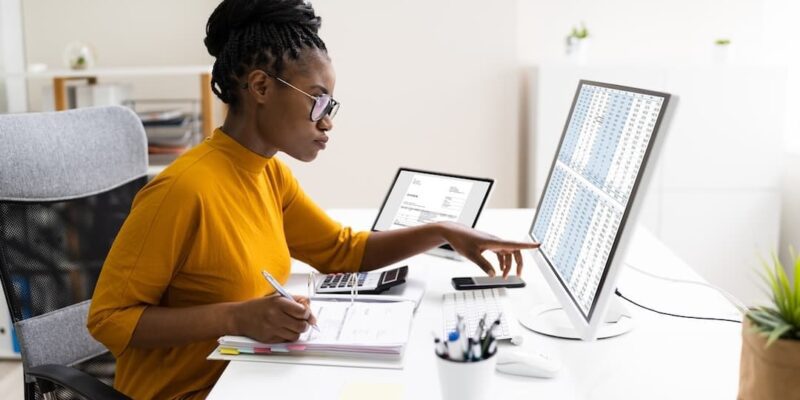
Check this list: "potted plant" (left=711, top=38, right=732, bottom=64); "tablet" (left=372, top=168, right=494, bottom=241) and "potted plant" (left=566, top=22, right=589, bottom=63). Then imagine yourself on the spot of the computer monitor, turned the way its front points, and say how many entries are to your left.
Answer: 0

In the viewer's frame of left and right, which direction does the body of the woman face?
facing the viewer and to the right of the viewer

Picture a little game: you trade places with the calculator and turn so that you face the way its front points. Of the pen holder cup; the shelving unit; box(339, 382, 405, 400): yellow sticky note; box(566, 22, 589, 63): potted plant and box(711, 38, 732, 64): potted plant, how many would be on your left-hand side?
2

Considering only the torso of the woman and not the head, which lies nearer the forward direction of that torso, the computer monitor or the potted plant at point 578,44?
the computer monitor

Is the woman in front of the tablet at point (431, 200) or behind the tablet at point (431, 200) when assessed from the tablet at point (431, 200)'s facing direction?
in front

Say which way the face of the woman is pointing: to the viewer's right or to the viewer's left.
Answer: to the viewer's right

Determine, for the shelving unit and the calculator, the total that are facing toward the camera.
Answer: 1

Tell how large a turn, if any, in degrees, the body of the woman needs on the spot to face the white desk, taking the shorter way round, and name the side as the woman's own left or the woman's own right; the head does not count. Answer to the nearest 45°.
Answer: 0° — they already face it

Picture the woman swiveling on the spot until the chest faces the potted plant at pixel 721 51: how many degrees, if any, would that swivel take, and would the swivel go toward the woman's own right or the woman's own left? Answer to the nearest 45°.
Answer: approximately 90° to the woman's own left

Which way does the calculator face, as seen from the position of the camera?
facing to the left of the viewer

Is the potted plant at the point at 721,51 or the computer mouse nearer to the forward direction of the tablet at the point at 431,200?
the computer mouse

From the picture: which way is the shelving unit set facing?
toward the camera

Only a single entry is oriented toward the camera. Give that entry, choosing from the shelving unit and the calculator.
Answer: the shelving unit

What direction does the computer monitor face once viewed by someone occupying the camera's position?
facing the viewer and to the left of the viewer

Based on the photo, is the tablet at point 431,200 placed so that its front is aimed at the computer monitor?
no

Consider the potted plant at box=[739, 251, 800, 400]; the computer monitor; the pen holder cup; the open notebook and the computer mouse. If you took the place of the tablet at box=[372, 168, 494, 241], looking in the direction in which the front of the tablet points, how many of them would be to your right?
0

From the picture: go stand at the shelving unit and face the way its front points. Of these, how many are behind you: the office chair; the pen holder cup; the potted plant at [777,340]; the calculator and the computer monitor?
0

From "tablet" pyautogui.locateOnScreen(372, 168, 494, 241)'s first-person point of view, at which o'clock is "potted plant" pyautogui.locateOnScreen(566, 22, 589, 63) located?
The potted plant is roughly at 5 o'clock from the tablet.
